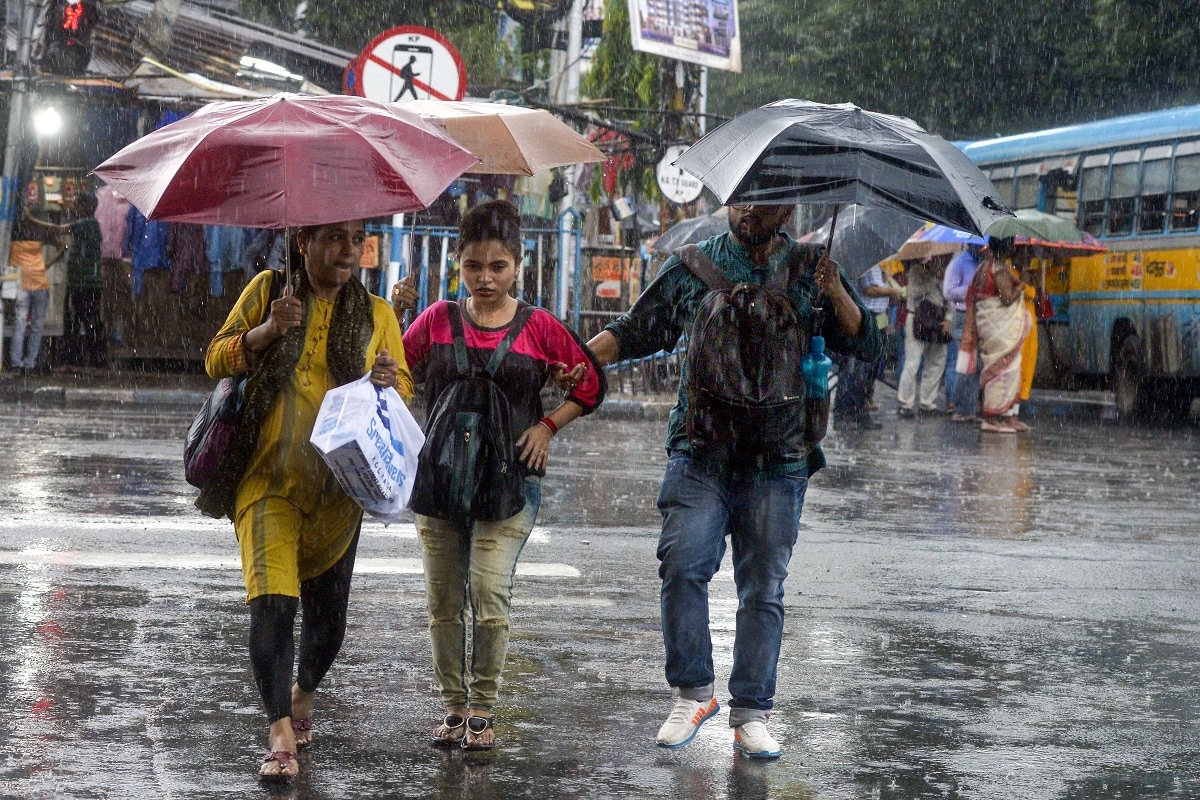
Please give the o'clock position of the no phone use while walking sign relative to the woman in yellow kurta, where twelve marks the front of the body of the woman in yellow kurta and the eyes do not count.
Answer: The no phone use while walking sign is roughly at 6 o'clock from the woman in yellow kurta.

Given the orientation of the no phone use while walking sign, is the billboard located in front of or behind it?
behind

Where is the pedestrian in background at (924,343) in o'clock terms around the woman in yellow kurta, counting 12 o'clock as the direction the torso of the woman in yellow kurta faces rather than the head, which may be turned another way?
The pedestrian in background is roughly at 7 o'clock from the woman in yellow kurta.

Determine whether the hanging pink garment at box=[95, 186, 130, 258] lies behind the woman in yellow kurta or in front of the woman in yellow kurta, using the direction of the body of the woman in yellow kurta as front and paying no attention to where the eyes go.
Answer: behind

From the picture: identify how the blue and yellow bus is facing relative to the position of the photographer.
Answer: facing away from the viewer and to the left of the viewer

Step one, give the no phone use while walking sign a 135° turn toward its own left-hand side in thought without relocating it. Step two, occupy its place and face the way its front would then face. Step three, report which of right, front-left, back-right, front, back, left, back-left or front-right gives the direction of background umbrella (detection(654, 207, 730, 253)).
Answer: front-right
